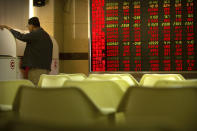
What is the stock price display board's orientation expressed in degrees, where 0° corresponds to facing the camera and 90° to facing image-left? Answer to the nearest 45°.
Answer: approximately 0°

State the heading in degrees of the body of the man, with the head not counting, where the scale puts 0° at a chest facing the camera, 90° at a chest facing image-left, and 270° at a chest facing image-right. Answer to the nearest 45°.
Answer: approximately 135°

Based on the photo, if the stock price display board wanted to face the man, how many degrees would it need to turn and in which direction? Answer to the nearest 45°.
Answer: approximately 45° to its right

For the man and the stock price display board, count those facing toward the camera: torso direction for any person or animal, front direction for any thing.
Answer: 1

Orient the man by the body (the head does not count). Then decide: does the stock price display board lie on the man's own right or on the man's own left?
on the man's own right
